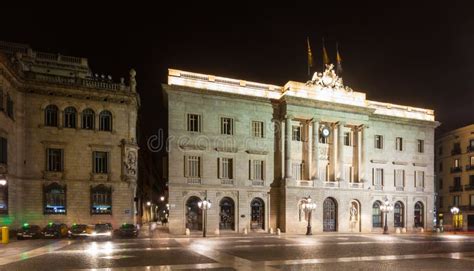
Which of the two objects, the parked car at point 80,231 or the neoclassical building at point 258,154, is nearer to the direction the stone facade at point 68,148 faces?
the parked car

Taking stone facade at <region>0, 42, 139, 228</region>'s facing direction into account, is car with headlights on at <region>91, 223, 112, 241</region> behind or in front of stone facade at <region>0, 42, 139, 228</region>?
in front

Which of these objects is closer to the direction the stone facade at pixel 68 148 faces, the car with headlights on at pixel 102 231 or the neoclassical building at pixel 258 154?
the car with headlights on

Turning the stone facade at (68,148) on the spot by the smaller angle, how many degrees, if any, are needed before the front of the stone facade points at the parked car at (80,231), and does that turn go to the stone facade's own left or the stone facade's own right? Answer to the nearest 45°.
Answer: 0° — it already faces it

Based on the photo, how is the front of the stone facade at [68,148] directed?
toward the camera

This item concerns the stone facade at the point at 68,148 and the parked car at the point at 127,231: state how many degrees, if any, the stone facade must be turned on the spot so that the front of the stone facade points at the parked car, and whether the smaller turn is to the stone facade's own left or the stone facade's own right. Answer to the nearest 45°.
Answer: approximately 45° to the stone facade's own left

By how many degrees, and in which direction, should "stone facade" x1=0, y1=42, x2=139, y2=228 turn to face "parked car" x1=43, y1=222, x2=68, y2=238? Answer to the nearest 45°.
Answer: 0° — it already faces it

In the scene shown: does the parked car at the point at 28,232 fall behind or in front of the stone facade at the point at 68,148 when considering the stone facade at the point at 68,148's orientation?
in front
